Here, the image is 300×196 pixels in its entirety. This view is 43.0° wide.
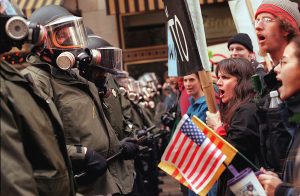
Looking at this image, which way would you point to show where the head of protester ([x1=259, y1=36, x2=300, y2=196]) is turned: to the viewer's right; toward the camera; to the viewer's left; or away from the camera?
to the viewer's left

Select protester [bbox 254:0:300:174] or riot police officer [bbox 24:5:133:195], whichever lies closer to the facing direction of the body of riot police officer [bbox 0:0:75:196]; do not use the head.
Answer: the protester

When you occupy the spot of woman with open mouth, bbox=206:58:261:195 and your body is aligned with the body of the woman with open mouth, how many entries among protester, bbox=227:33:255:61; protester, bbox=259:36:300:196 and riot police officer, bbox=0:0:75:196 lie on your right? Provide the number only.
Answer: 1

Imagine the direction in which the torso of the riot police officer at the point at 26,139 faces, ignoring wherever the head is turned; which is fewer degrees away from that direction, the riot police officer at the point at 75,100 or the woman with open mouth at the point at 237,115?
the woman with open mouth

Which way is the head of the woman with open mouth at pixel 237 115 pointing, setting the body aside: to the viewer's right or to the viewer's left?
to the viewer's left

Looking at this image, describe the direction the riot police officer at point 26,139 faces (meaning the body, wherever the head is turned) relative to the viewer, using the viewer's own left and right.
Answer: facing to the right of the viewer

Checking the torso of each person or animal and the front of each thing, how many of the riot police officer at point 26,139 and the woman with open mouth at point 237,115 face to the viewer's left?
1

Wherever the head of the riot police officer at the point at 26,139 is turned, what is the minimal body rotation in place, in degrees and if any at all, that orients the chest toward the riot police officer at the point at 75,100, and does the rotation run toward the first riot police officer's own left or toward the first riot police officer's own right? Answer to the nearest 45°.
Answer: approximately 90° to the first riot police officer's own left

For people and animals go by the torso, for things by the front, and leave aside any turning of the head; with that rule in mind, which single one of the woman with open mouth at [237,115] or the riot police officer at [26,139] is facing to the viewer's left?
the woman with open mouth

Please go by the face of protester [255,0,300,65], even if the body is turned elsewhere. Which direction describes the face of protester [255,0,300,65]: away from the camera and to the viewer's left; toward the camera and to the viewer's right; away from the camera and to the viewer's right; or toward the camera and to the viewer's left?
toward the camera and to the viewer's left

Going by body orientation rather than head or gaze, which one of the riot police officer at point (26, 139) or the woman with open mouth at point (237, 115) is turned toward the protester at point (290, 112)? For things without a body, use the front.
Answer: the riot police officer

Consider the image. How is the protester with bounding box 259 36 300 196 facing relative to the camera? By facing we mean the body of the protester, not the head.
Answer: to the viewer's left

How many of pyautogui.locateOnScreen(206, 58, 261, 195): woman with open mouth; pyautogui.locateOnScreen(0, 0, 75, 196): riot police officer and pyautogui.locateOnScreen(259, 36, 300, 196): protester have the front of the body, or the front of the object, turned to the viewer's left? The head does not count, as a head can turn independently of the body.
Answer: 2

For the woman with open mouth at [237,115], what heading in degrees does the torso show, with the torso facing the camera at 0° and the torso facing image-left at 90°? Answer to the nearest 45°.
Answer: approximately 90°

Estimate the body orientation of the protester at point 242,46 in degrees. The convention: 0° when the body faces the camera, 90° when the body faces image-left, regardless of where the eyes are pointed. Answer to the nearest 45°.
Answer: approximately 45°
